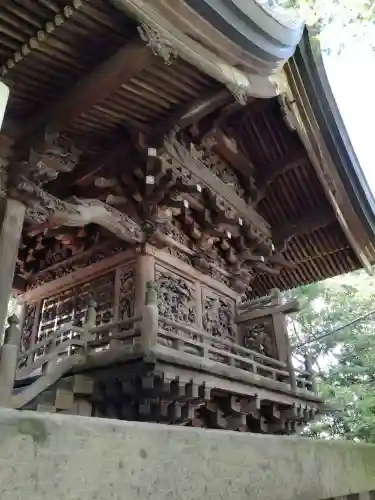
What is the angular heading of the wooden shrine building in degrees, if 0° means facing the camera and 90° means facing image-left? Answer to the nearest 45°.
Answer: approximately 45°
